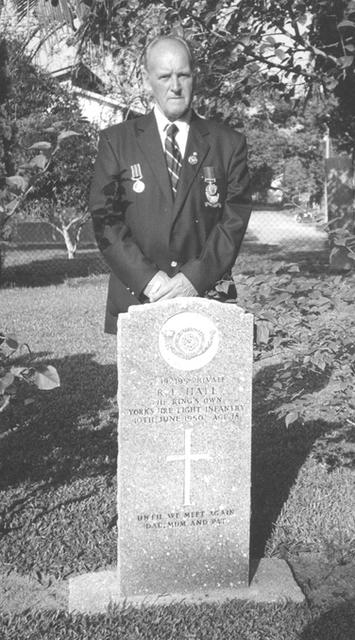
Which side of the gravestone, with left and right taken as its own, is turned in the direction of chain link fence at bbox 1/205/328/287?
back

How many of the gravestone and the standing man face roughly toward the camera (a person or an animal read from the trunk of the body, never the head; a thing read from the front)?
2

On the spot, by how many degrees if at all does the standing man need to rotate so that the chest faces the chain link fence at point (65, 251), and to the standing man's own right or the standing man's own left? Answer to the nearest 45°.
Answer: approximately 180°

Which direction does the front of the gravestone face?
toward the camera

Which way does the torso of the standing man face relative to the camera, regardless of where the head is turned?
toward the camera
